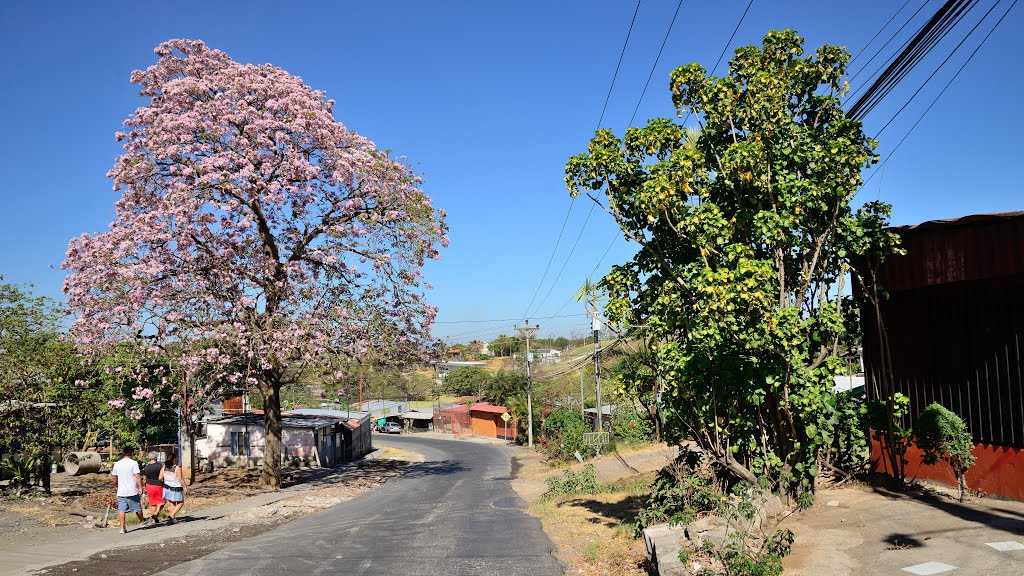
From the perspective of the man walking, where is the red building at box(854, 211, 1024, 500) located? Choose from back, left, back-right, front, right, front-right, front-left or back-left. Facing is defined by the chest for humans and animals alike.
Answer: back-right

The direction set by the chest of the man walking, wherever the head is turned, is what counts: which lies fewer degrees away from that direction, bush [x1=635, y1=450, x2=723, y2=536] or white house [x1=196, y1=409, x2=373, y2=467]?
the white house

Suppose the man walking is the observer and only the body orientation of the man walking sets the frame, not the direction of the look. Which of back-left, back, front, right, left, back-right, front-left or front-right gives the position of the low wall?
back-right

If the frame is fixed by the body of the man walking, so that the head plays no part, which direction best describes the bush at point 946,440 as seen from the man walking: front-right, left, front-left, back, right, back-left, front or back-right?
back-right

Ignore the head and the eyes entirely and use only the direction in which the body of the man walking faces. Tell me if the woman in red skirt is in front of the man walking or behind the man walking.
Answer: in front

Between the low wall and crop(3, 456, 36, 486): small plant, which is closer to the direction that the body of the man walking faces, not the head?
the small plant

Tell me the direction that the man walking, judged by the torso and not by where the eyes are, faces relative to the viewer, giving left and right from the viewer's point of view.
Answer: facing away from the viewer

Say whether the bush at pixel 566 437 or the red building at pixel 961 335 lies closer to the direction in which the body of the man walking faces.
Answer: the bush

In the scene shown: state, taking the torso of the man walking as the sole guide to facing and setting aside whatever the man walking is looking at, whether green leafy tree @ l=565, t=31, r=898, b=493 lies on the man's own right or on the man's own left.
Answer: on the man's own right

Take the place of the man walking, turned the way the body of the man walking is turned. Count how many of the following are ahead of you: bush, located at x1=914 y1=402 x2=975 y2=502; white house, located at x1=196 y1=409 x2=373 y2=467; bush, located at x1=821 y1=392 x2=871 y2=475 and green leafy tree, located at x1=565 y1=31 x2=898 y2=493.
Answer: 1

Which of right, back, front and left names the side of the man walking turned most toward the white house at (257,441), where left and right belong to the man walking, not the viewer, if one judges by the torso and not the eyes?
front

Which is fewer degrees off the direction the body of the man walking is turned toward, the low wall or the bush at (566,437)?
the bush
